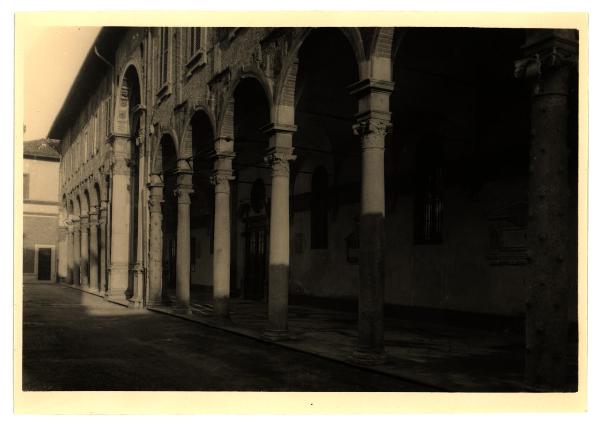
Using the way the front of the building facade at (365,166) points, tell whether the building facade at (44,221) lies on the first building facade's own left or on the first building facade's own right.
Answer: on the first building facade's own right

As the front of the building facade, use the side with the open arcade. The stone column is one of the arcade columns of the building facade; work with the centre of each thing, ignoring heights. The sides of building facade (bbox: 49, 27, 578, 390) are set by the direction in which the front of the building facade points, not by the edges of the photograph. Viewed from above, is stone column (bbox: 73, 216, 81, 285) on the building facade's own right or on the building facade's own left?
on the building facade's own right

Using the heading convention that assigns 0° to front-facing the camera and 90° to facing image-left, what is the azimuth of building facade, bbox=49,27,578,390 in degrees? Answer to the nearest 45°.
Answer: approximately 45°
